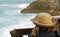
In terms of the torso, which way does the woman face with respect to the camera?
away from the camera
